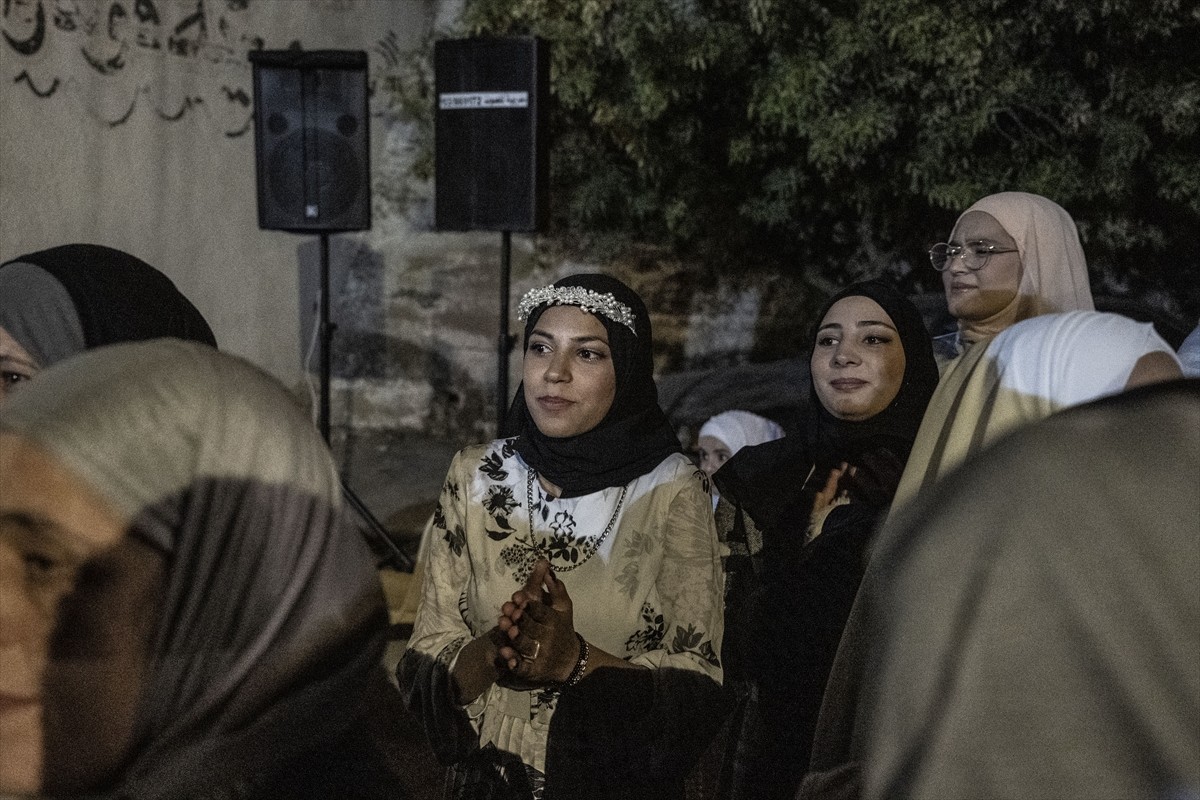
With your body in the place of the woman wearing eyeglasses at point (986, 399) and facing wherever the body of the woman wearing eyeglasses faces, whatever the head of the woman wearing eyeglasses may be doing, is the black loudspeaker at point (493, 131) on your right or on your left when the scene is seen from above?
on your right

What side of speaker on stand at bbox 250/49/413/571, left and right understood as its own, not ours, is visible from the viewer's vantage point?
front

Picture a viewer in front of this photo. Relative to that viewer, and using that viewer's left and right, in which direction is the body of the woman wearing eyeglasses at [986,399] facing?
facing the viewer and to the left of the viewer

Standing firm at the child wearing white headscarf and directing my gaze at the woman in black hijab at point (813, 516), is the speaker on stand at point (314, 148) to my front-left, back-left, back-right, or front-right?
back-right

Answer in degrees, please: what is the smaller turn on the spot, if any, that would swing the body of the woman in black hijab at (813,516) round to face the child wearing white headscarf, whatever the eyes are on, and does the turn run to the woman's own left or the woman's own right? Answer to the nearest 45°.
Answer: approximately 135° to the woman's own right

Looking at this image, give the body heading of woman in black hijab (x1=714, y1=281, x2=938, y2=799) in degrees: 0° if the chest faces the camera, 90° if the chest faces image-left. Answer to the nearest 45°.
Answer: approximately 45°

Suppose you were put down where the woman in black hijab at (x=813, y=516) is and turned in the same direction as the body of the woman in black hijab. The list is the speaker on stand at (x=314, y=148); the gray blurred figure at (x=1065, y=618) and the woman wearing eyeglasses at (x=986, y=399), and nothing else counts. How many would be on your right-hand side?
1

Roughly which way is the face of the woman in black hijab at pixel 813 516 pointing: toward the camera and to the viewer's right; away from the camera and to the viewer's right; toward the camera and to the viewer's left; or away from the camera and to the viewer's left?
toward the camera and to the viewer's left
